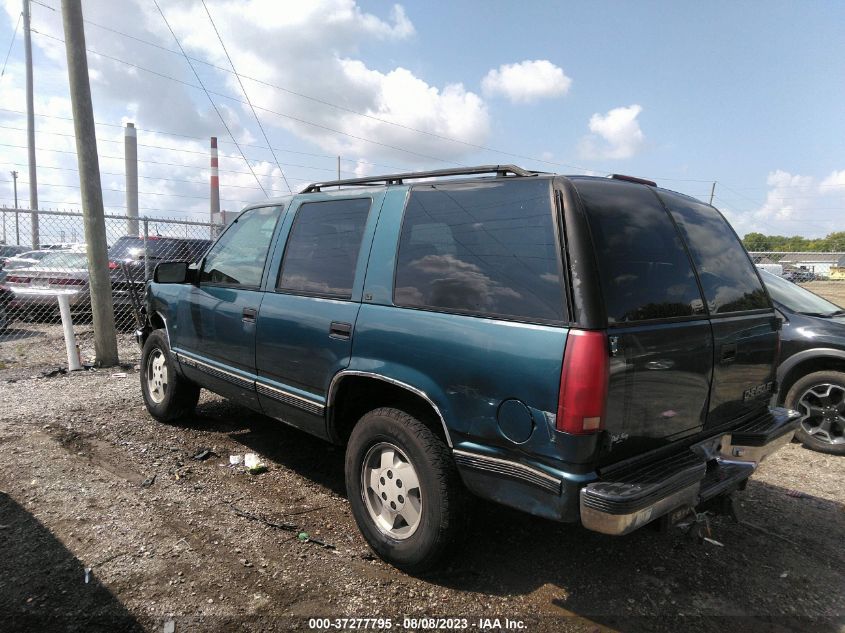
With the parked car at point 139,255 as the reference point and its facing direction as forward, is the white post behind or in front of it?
behind

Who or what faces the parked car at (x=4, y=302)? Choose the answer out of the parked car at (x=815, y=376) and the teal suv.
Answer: the teal suv

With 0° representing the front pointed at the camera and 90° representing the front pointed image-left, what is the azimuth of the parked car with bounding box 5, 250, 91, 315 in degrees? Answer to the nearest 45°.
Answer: approximately 225°

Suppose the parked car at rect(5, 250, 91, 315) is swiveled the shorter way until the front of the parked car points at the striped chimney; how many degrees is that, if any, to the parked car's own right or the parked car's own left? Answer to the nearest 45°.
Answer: approximately 45° to the parked car's own left

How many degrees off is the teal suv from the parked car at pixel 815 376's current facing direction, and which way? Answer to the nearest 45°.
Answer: approximately 135° to its right

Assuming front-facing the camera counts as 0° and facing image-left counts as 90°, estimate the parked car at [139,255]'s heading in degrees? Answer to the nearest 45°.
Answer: approximately 225°

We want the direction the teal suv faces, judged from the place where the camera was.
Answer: facing away from the viewer and to the left of the viewer

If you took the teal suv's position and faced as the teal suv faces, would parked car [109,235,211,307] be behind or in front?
in front

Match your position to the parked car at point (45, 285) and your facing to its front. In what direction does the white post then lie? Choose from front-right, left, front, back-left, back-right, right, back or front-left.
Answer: back-right

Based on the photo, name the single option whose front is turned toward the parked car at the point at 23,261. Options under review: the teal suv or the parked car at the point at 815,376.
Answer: the teal suv

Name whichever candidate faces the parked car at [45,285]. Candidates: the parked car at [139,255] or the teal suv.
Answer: the teal suv

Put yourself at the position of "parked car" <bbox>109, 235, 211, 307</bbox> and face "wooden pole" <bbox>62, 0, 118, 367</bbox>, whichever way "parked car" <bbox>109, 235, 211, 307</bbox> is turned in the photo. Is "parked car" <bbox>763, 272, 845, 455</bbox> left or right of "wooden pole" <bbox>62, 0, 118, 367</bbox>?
left

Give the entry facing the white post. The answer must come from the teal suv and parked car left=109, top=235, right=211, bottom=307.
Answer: the teal suv

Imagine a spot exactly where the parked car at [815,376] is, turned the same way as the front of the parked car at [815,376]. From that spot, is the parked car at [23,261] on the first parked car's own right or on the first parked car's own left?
on the first parked car's own right

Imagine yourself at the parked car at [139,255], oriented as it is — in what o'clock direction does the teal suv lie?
The teal suv is roughly at 4 o'clock from the parked car.

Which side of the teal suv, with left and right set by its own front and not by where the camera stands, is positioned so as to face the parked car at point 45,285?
front
